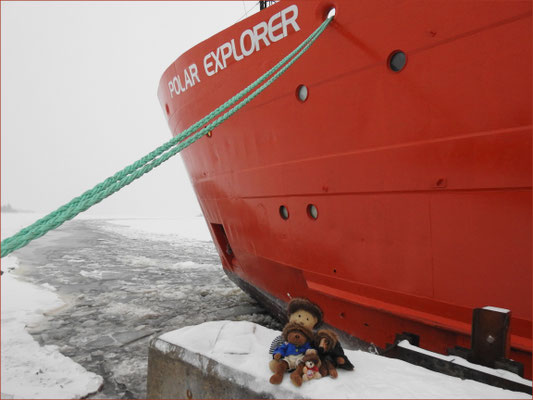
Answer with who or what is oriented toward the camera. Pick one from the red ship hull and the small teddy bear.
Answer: the small teddy bear

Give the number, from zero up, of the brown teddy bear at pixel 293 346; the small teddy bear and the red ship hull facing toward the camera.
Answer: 2

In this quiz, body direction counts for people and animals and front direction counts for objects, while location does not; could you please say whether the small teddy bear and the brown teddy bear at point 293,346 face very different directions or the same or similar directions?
same or similar directions

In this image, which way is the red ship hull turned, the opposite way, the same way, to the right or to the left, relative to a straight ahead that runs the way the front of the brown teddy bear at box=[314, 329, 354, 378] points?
to the right

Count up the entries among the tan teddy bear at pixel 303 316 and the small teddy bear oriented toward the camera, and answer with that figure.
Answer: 2

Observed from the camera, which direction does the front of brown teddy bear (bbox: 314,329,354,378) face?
facing the viewer and to the left of the viewer

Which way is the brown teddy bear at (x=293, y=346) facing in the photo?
toward the camera

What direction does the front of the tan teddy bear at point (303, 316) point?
toward the camera

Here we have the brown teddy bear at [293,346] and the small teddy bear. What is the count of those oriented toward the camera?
2

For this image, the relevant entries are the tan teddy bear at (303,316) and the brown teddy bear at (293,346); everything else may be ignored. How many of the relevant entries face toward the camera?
2

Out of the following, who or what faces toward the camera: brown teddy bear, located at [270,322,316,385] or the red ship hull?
the brown teddy bear
